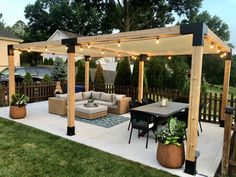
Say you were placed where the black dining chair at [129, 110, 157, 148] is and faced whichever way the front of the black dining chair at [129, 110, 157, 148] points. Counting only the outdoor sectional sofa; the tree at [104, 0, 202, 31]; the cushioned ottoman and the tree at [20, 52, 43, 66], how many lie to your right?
0

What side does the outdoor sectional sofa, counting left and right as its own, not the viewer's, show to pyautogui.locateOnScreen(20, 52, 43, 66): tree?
back

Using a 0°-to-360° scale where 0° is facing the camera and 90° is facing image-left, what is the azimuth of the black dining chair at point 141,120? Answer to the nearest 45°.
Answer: approximately 225°

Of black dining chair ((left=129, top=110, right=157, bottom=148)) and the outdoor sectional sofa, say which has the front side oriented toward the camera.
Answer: the outdoor sectional sofa

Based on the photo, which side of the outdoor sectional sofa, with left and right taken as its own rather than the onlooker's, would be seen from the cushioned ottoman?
front

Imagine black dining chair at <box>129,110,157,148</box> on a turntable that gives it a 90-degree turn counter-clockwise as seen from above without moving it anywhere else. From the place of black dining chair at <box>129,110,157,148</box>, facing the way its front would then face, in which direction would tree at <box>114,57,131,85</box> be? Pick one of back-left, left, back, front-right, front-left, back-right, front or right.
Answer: front-right

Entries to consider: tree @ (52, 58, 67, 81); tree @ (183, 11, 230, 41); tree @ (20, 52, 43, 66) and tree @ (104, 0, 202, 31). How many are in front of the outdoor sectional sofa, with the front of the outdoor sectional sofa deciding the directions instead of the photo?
0

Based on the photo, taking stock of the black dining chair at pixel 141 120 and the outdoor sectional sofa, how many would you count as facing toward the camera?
1

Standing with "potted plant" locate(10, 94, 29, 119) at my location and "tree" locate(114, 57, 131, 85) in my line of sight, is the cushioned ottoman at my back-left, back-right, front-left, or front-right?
front-right

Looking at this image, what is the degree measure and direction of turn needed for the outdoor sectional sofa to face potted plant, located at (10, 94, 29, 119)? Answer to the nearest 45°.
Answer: approximately 90° to its right

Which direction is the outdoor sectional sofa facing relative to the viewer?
toward the camera

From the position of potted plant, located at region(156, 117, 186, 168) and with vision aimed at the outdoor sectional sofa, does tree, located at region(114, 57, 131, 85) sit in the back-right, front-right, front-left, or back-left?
front-right

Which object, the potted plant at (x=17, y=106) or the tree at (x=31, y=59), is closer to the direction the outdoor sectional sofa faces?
the potted plant

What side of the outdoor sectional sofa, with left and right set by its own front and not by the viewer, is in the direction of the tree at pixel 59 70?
back

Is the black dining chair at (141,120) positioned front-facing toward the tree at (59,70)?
no

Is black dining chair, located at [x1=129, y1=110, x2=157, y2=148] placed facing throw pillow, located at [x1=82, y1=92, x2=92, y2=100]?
no

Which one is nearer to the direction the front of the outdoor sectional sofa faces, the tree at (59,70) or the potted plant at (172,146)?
the potted plant

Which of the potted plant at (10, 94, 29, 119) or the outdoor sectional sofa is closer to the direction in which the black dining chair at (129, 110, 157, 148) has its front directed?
the outdoor sectional sofa

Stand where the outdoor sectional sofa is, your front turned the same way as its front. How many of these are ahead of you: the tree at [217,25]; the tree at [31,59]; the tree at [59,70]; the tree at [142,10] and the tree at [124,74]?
0

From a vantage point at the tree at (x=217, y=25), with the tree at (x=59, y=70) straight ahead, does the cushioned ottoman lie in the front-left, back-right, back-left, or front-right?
front-left

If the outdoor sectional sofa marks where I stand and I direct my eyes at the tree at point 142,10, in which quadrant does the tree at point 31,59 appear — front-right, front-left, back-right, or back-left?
front-left

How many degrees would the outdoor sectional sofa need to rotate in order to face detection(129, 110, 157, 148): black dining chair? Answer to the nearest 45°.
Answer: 0° — it already faces it
